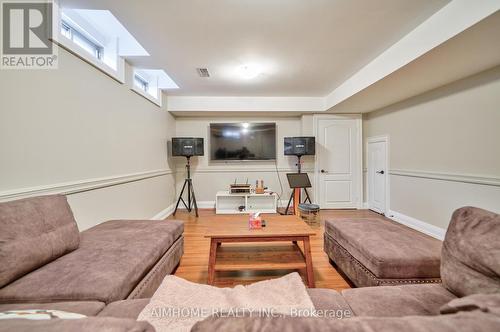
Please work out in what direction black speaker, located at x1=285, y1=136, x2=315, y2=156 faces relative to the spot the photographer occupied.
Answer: facing the viewer

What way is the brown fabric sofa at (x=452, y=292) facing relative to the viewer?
to the viewer's left

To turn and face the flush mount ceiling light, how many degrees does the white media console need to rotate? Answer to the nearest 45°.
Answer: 0° — it already faces it

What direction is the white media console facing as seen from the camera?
toward the camera

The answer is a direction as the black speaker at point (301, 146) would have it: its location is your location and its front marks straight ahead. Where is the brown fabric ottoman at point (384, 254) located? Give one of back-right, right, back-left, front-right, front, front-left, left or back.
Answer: front

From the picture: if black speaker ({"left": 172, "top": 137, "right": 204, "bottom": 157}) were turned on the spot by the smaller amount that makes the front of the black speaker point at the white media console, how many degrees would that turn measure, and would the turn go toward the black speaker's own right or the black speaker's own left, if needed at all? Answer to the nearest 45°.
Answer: approximately 90° to the black speaker's own left

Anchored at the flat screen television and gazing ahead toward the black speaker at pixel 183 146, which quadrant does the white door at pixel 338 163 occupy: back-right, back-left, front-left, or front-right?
back-left

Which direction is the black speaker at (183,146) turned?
toward the camera

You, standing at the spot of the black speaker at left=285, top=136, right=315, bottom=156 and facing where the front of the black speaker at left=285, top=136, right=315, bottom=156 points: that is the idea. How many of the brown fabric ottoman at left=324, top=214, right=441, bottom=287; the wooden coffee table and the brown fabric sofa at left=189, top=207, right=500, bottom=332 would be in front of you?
3

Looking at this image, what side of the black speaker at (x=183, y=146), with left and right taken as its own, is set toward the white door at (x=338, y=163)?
left
